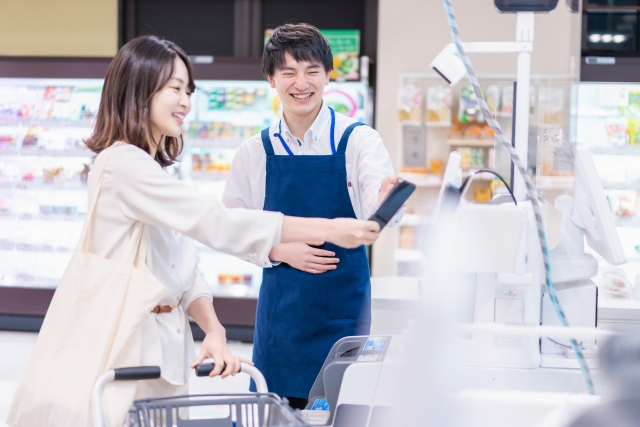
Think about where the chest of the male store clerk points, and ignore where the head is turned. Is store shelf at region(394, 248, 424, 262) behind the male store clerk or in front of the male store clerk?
behind

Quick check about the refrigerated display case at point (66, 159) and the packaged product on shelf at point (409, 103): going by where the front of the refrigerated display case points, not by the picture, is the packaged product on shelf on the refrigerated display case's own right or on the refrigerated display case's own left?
on the refrigerated display case's own left

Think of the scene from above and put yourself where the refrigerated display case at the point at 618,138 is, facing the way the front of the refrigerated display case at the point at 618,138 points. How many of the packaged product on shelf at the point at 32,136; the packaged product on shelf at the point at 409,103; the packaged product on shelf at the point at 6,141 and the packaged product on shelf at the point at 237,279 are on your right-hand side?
4

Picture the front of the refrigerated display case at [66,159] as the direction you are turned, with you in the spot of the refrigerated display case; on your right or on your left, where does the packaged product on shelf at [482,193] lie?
on your left
